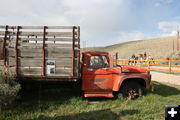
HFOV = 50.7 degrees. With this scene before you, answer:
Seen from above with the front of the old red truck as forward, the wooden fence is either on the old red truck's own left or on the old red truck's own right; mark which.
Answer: on the old red truck's own left

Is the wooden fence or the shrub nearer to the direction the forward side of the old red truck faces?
the wooden fence

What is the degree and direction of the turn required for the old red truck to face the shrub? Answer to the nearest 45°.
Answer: approximately 135° to its right

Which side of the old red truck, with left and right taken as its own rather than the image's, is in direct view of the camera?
right
